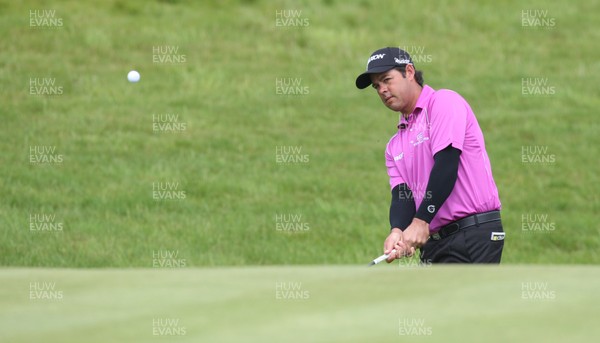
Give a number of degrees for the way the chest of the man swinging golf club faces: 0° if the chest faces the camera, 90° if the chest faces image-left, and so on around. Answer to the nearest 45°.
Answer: approximately 45°

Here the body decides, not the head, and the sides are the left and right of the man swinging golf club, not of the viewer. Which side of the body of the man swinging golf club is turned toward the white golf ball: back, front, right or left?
right
